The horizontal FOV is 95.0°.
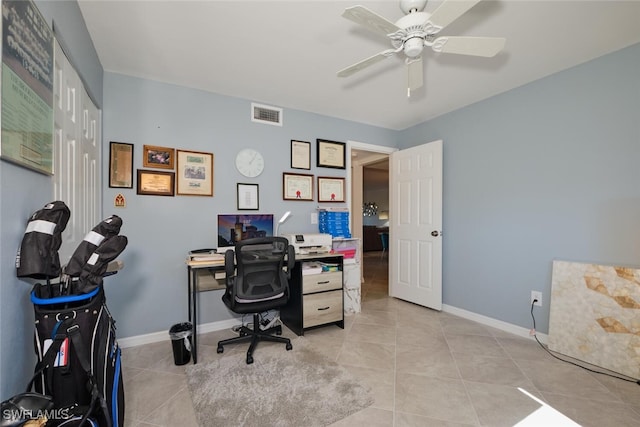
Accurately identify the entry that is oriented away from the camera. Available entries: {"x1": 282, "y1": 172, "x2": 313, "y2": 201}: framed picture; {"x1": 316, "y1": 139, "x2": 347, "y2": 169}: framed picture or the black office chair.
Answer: the black office chair

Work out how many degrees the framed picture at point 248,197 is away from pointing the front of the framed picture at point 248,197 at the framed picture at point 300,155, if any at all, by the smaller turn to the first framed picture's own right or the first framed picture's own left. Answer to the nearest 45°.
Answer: approximately 90° to the first framed picture's own left

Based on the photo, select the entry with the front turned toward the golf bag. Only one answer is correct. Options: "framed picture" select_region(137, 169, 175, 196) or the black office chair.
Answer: the framed picture

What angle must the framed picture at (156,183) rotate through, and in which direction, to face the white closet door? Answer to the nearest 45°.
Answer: approximately 45° to its right

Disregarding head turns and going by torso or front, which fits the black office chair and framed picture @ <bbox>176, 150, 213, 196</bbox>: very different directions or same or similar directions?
very different directions

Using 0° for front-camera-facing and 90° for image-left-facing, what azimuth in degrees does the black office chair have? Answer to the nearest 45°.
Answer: approximately 180°

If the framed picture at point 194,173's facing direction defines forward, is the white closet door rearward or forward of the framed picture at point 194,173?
forward

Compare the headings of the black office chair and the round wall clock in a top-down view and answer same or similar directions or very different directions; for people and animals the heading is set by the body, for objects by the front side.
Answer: very different directions

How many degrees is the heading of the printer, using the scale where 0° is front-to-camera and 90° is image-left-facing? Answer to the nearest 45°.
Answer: approximately 315°

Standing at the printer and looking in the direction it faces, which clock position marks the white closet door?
The white closet door is roughly at 3 o'clock from the printer.
